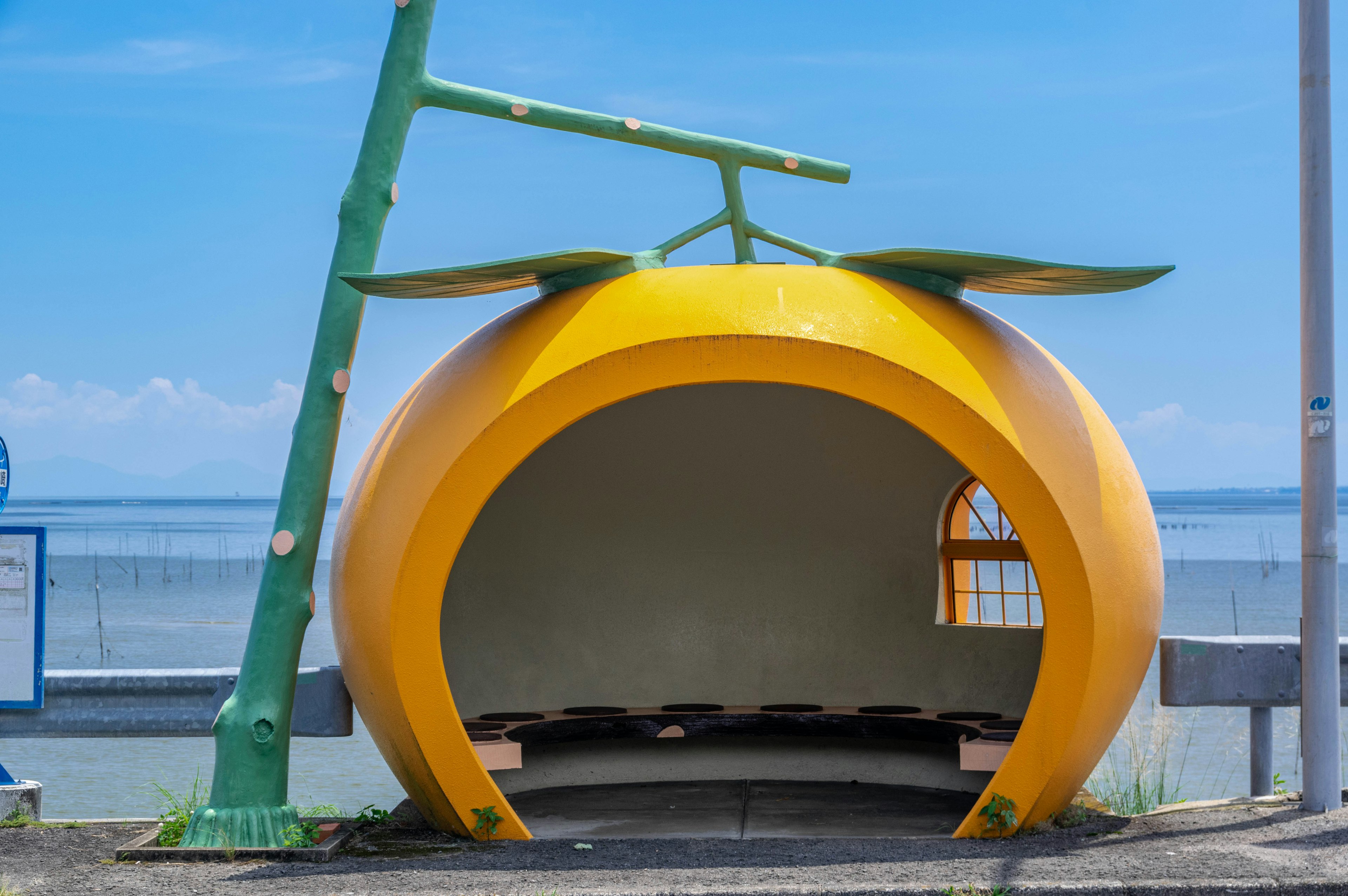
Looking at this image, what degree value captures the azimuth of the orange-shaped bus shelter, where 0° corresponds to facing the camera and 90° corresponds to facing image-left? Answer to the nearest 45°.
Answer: approximately 0°

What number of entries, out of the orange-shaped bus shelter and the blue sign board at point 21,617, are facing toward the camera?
2

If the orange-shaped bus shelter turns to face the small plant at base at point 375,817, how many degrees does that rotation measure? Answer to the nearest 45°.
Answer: approximately 45° to its right

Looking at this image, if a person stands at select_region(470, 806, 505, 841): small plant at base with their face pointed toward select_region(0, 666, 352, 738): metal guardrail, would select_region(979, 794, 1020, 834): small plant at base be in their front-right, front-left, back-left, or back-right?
back-right

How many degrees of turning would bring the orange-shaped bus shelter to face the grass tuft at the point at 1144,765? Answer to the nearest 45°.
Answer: approximately 135° to its left

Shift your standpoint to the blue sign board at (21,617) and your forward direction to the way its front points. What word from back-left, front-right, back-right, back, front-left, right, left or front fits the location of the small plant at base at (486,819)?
front-left

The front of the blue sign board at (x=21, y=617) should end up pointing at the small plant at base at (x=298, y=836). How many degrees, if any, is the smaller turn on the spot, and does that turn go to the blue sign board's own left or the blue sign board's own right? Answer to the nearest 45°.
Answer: approximately 45° to the blue sign board's own left
